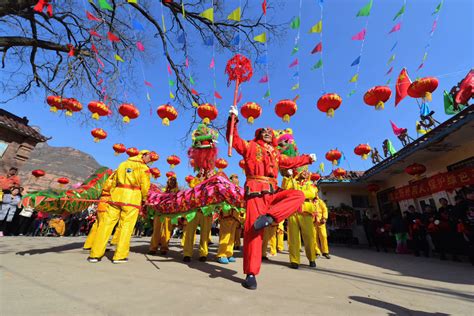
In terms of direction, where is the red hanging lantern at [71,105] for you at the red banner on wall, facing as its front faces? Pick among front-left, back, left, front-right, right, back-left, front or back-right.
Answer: front

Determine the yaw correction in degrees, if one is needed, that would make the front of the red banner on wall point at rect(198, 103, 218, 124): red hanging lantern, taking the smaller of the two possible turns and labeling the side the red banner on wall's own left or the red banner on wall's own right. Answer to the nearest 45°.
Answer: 0° — it already faces it

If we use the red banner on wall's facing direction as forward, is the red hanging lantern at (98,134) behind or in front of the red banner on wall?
in front

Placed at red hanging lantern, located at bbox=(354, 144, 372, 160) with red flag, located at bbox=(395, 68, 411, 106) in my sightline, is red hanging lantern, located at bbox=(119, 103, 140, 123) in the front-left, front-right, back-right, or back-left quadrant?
front-right

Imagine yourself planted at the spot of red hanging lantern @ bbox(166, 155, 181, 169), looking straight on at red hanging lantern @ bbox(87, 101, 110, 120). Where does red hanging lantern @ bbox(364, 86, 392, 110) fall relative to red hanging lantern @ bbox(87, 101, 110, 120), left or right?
left

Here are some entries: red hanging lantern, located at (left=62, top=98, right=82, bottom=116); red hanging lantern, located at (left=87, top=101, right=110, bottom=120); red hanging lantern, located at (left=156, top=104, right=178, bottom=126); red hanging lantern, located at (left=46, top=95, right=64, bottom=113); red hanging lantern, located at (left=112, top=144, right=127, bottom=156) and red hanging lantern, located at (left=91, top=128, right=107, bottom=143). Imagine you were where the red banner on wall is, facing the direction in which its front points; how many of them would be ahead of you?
6

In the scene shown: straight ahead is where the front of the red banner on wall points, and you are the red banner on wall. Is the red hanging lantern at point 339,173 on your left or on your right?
on your right

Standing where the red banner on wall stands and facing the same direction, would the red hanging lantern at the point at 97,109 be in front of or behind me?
in front

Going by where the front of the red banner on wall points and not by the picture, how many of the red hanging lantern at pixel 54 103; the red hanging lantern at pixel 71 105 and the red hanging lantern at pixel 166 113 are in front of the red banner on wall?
3

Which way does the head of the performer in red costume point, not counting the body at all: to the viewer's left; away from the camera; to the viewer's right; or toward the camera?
toward the camera

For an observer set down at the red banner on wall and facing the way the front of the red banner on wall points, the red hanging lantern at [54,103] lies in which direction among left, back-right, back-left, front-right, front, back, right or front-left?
front

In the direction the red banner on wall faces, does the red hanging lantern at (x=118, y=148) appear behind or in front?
in front
